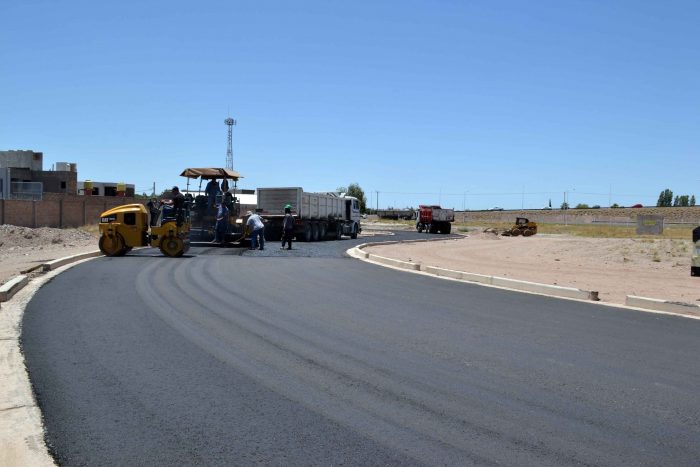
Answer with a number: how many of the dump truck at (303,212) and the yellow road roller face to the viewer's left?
1

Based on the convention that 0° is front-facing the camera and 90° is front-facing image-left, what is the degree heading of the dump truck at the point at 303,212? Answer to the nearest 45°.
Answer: approximately 225°

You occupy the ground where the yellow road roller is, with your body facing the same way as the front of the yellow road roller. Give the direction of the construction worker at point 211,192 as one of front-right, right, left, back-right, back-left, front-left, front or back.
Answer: back-right

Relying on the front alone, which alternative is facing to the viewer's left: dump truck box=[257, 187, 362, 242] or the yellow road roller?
the yellow road roller

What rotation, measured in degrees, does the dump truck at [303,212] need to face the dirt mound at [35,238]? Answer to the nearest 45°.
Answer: approximately 135° to its left

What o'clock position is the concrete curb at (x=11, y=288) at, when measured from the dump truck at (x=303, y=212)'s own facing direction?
The concrete curb is roughly at 5 o'clock from the dump truck.

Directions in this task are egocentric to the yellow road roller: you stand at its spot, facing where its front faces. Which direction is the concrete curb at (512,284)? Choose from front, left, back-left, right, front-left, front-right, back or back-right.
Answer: back-left

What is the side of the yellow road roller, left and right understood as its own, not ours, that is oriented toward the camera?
left
